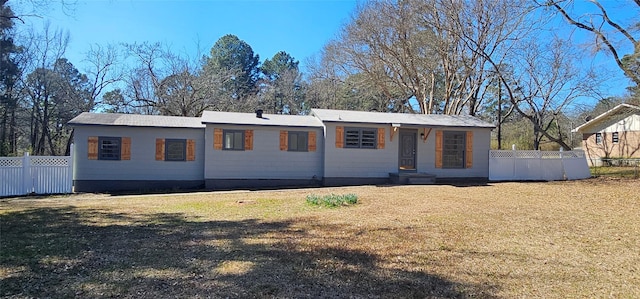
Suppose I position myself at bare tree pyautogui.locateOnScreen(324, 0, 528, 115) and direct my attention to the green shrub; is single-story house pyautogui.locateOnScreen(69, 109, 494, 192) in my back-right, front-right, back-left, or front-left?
front-right

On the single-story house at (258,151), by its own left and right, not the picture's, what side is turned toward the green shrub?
front

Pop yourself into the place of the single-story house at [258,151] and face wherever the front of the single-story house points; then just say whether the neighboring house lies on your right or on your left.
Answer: on your left

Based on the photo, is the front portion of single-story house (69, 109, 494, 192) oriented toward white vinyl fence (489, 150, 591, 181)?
no

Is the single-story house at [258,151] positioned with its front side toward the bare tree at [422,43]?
no

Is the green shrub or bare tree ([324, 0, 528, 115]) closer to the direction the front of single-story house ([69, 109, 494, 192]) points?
the green shrub

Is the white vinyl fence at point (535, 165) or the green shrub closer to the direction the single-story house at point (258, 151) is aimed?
the green shrub

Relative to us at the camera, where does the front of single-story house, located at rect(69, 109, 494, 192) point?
facing the viewer
